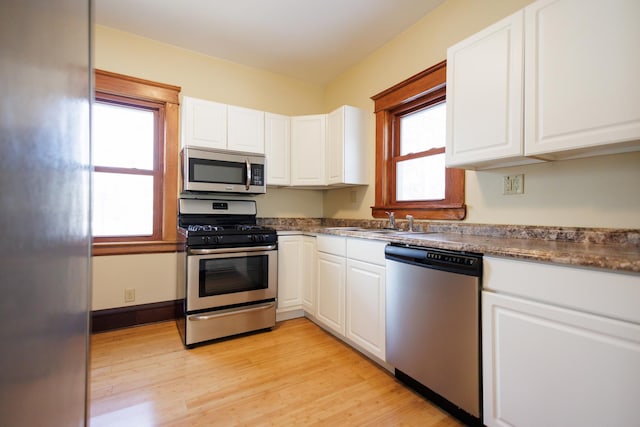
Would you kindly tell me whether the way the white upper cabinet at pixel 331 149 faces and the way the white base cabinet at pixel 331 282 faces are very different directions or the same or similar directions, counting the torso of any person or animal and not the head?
same or similar directions

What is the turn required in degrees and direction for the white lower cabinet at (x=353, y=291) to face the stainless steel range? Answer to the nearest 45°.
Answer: approximately 45° to its right

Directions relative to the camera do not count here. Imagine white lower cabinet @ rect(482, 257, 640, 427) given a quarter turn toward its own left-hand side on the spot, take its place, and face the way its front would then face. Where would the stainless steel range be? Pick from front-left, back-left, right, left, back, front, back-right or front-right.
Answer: back-right

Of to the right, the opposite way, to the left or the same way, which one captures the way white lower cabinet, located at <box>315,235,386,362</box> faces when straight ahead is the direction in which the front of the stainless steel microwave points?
to the right

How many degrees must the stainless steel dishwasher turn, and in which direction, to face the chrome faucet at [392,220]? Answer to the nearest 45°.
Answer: approximately 135° to its right

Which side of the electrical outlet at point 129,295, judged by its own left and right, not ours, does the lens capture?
front

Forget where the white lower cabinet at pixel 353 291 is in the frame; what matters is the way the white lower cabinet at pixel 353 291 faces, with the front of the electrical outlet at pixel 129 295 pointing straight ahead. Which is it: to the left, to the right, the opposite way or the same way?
to the right

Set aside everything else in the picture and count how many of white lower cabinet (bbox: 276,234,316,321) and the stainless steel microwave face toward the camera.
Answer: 2

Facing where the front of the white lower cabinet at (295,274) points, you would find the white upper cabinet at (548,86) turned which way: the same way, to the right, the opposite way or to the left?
to the right

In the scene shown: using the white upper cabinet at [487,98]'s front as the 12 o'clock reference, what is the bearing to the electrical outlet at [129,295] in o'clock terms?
The electrical outlet is roughly at 1 o'clock from the white upper cabinet.

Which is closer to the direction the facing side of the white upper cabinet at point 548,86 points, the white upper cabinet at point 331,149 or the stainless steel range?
the stainless steel range

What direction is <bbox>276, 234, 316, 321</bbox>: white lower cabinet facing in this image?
toward the camera

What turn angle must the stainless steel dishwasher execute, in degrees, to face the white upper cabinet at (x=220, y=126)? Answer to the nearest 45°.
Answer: approximately 45° to its right

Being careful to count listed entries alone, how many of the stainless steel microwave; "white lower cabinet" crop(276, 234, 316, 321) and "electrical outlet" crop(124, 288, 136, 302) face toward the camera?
3

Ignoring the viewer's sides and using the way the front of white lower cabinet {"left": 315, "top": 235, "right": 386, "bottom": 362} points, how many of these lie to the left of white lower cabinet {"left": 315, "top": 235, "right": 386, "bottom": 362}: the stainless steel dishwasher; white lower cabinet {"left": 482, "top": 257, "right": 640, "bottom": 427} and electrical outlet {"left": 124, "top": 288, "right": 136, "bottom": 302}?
2

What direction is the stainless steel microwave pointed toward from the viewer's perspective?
toward the camera

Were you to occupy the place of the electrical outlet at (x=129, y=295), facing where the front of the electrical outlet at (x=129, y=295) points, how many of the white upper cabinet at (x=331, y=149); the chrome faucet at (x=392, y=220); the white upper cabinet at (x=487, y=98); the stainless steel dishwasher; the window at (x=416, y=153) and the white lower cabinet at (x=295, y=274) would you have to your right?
0

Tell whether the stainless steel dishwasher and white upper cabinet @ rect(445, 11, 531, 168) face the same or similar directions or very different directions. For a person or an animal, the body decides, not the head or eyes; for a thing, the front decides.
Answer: same or similar directions

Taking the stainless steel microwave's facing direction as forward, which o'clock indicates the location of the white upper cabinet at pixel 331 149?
The white upper cabinet is roughly at 9 o'clock from the stainless steel microwave.

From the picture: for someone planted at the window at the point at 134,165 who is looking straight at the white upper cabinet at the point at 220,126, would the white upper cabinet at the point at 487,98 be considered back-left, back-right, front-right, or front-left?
front-right

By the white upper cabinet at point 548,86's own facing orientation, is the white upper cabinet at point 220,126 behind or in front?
in front
